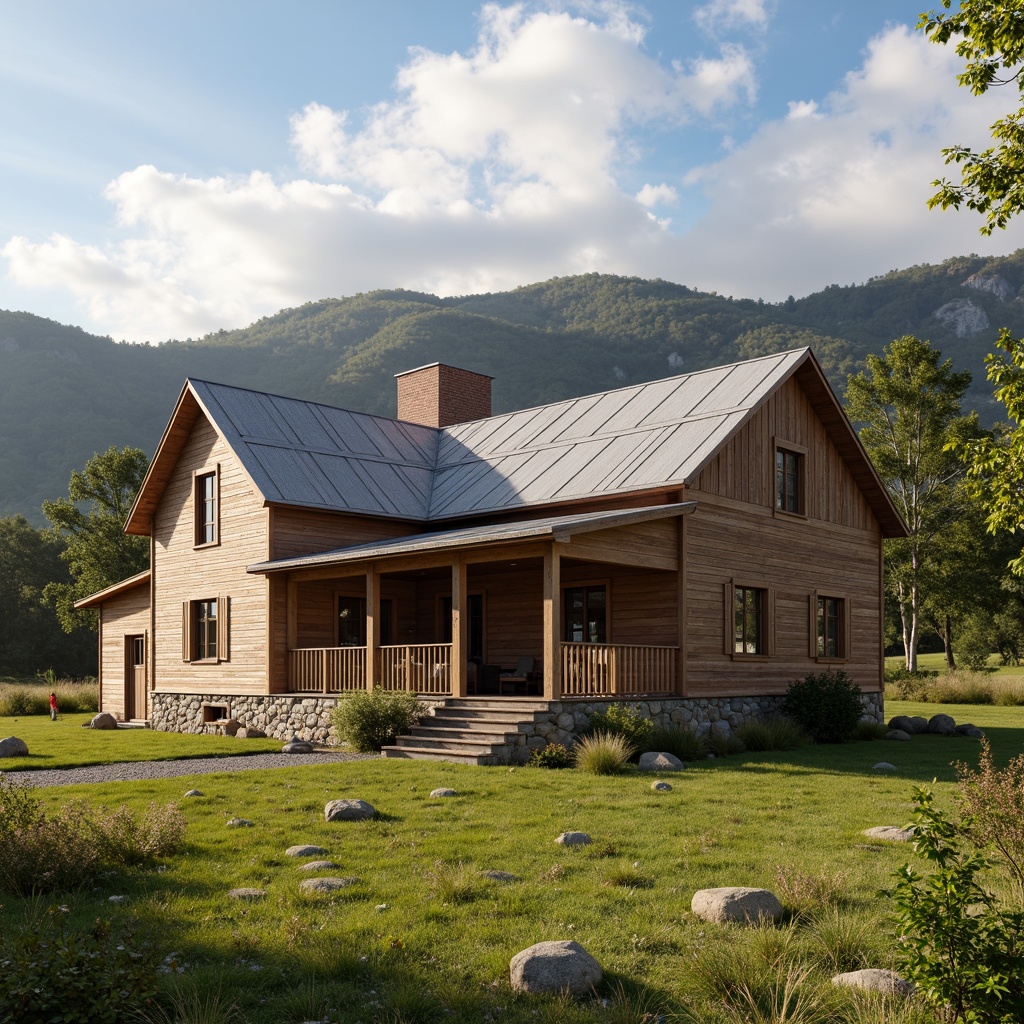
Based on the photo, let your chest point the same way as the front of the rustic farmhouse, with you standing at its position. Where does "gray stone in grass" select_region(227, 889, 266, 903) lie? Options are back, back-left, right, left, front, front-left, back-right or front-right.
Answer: front-left

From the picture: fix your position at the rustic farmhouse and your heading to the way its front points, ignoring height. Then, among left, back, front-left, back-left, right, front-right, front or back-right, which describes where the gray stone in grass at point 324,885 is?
front-left

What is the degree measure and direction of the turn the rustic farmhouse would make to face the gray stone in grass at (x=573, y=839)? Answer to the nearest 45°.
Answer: approximately 45° to its left

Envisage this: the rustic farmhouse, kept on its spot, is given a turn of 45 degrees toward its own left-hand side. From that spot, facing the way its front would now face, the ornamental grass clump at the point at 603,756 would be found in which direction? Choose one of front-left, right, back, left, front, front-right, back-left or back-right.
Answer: front

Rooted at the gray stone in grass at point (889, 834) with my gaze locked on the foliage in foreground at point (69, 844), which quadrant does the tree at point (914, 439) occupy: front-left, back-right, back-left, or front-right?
back-right

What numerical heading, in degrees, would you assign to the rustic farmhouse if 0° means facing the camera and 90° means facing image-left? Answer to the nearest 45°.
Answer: approximately 45°

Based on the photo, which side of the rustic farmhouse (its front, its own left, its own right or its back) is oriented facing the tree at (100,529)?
right
